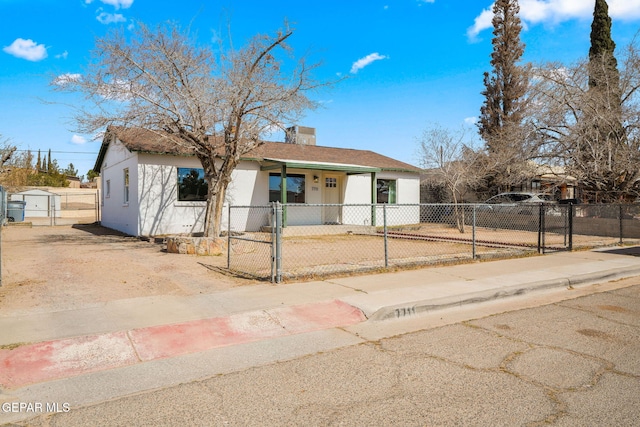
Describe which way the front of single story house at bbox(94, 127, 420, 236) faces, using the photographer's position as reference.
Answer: facing the viewer and to the right of the viewer

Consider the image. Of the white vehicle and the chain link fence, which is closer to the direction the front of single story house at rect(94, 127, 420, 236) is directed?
the chain link fence

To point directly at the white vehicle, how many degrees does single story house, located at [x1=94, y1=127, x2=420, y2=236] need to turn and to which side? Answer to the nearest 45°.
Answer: approximately 45° to its left

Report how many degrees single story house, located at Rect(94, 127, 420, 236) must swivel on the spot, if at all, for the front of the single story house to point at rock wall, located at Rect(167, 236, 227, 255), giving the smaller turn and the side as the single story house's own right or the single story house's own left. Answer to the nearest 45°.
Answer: approximately 45° to the single story house's own right

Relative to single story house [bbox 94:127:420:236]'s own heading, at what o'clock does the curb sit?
The curb is roughly at 1 o'clock from the single story house.

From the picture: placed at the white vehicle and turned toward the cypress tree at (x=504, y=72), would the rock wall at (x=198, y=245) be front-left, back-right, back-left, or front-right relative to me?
back-left

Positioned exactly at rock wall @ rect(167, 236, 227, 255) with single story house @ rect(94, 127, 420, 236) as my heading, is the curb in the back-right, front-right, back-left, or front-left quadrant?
back-right

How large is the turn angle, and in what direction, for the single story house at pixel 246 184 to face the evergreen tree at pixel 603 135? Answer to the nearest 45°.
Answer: approximately 45° to its left

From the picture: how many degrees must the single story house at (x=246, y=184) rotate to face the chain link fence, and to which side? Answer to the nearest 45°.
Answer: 0° — it already faces it
